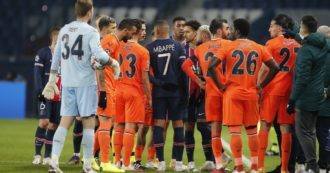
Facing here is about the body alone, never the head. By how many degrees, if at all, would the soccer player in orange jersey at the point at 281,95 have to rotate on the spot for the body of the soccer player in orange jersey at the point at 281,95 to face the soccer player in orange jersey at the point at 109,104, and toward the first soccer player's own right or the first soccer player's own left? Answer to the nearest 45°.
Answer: approximately 45° to the first soccer player's own left

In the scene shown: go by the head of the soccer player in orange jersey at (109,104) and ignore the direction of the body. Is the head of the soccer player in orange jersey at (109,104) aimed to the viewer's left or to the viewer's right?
to the viewer's right

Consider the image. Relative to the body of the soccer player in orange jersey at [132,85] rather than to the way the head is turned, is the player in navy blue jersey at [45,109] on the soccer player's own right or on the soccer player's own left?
on the soccer player's own left

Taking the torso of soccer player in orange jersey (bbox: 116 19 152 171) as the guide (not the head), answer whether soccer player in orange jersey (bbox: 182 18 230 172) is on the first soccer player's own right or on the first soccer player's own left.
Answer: on the first soccer player's own right

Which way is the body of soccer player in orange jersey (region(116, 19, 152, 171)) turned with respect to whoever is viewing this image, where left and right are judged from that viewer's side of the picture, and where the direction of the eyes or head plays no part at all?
facing away from the viewer and to the right of the viewer

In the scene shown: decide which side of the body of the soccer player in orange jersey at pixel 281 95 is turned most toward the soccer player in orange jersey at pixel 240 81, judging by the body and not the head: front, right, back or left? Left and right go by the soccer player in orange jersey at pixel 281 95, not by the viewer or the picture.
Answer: left

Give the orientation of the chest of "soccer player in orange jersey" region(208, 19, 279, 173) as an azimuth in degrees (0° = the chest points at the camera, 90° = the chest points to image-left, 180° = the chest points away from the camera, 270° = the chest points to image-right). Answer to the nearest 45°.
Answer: approximately 180°

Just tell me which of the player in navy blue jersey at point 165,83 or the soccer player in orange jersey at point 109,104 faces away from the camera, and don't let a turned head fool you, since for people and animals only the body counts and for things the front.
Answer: the player in navy blue jersey
